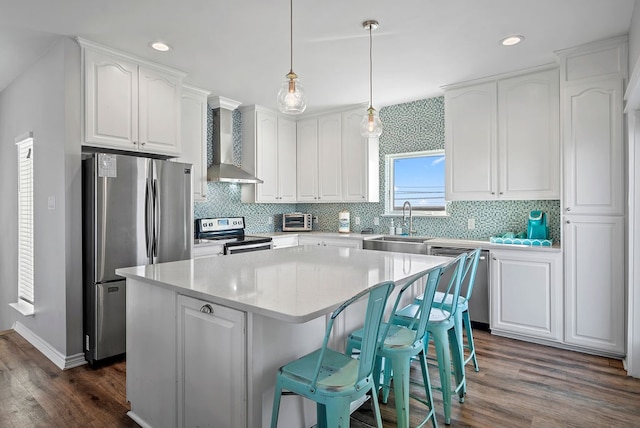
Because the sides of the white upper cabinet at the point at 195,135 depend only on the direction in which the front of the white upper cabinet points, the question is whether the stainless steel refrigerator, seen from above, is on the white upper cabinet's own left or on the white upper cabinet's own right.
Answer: on the white upper cabinet's own right

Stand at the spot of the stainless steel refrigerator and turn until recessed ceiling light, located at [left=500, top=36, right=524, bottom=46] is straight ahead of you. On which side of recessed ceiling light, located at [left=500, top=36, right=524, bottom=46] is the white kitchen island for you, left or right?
right

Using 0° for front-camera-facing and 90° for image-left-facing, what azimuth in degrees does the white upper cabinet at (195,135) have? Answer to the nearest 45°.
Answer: approximately 315°

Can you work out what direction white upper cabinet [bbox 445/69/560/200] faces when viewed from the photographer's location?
facing the viewer and to the left of the viewer

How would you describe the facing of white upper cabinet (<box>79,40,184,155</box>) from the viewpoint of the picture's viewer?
facing the viewer and to the right of the viewer

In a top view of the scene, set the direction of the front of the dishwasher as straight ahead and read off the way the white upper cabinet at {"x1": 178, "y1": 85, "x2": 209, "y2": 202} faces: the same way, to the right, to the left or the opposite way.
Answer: to the left

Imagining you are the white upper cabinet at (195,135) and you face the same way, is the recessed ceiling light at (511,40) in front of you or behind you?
in front

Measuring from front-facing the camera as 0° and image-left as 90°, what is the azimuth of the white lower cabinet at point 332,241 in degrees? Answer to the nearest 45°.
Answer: approximately 0°

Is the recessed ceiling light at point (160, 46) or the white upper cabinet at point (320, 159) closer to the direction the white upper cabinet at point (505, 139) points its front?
the recessed ceiling light
